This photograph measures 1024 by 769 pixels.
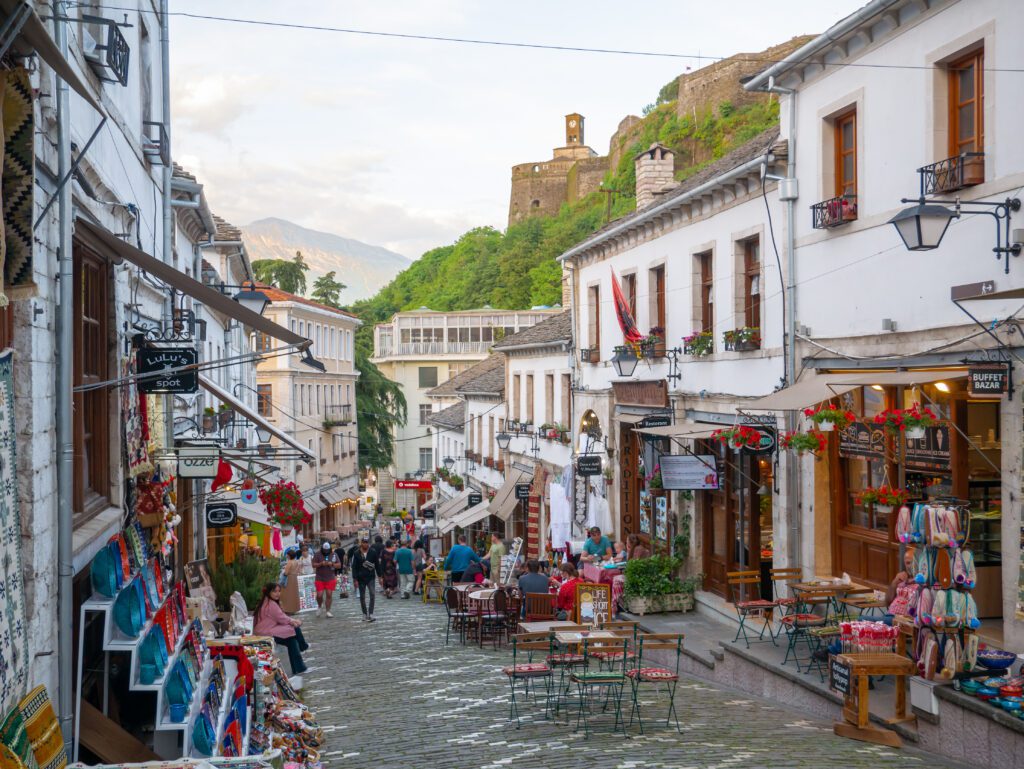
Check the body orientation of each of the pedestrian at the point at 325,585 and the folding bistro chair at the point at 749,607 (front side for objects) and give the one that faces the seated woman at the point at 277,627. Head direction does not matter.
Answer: the pedestrian at the point at 325,585

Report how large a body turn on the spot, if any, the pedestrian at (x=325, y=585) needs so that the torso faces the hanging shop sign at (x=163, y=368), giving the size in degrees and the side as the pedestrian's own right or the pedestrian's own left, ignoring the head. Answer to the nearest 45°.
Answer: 0° — they already face it

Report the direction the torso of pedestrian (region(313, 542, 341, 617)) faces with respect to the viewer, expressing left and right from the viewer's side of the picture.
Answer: facing the viewer

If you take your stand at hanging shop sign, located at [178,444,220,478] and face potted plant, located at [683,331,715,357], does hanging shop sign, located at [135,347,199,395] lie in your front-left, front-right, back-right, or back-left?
back-right

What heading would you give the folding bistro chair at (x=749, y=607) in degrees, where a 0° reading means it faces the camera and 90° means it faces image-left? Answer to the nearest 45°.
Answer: approximately 315°

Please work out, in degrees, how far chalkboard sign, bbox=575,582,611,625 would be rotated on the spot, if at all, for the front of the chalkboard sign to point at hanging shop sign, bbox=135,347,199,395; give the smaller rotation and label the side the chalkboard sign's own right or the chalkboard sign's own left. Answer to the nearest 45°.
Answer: approximately 45° to the chalkboard sign's own right

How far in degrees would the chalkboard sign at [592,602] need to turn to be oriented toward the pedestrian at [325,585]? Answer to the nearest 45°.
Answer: approximately 135° to its right

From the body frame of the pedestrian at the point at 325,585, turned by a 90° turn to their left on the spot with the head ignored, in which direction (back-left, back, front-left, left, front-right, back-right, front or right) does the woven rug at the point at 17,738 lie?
right

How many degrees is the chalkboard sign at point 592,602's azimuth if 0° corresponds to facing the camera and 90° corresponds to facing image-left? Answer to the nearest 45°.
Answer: approximately 0°

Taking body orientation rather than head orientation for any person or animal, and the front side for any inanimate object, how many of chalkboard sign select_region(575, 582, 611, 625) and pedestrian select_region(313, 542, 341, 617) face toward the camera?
2
